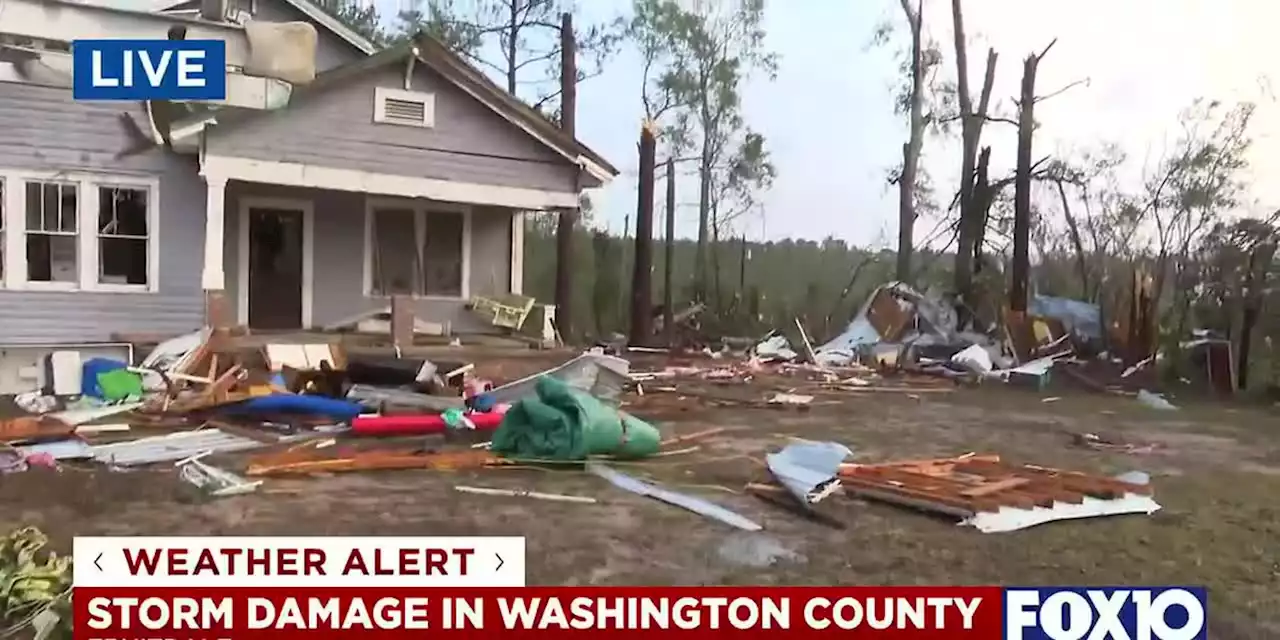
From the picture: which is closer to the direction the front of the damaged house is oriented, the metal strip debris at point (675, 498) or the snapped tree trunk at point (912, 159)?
the metal strip debris

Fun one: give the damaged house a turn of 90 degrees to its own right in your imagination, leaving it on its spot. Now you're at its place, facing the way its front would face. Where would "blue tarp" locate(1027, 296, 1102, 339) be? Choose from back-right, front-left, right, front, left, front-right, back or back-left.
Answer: back

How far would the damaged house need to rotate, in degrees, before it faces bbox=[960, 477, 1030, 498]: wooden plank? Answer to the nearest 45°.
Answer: approximately 45° to its left

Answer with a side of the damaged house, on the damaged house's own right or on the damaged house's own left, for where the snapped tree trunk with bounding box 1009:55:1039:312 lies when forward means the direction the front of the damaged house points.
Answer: on the damaged house's own left

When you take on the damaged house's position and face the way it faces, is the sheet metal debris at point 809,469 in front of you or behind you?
in front

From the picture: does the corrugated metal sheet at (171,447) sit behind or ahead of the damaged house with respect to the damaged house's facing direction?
ahead

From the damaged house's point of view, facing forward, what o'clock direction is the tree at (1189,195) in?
The tree is roughly at 10 o'clock from the damaged house.

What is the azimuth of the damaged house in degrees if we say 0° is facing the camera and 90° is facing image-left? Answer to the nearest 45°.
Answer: approximately 0°

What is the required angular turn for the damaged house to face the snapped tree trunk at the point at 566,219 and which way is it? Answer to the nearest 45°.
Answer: approximately 45° to its left

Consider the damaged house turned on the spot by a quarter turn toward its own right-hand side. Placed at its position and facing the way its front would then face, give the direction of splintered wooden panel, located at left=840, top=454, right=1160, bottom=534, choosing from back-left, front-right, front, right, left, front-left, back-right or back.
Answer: back-left
